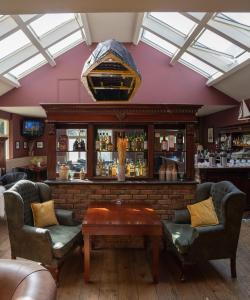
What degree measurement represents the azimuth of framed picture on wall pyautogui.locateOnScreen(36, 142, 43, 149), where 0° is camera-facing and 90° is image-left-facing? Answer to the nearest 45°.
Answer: approximately 0°

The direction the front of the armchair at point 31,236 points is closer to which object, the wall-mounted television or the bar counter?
the bar counter

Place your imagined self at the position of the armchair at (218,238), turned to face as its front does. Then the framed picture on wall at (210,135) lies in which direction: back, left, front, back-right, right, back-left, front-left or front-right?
back-right

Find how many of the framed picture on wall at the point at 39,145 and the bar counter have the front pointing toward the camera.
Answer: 2

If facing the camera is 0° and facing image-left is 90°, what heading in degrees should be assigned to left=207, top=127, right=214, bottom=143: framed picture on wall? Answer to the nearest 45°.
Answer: approximately 45°

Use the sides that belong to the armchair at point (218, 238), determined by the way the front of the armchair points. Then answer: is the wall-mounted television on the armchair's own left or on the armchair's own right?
on the armchair's own right

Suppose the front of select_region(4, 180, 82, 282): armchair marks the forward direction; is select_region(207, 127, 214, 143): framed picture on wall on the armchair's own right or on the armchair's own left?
on the armchair's own left

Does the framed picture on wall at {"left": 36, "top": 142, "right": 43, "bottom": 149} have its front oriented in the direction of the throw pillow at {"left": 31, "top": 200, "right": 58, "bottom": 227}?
yes
